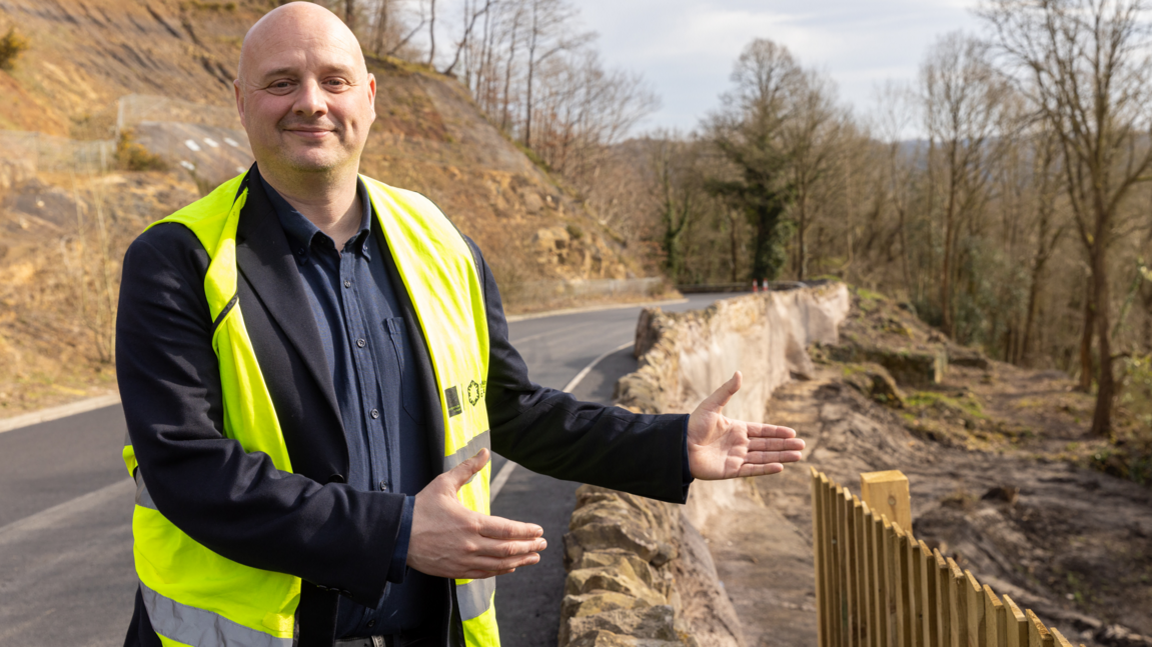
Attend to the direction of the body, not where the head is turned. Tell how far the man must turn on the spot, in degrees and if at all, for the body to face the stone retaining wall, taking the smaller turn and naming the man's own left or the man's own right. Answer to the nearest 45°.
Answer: approximately 90° to the man's own left

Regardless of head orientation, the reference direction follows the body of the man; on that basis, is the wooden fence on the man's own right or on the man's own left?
on the man's own left

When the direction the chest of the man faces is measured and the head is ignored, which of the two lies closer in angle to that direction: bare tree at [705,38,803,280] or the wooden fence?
the wooden fence

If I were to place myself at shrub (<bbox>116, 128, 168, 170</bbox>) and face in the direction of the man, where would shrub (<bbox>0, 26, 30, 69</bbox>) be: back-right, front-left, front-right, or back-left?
back-right

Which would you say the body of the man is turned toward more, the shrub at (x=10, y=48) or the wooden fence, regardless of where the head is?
the wooden fence

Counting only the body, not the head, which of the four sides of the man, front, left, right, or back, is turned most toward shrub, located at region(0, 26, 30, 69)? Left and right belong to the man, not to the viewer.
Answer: back

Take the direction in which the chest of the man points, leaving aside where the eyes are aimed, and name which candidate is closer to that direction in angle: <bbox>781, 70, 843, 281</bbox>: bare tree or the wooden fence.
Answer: the wooden fence

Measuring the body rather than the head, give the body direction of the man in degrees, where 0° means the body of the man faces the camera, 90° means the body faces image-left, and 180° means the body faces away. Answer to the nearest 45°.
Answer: approximately 315°

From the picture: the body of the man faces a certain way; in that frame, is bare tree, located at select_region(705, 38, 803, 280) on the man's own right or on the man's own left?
on the man's own left
